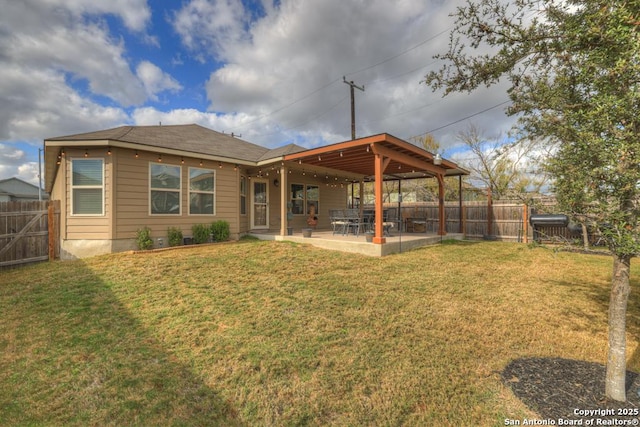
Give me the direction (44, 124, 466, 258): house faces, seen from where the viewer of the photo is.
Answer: facing away from the viewer and to the left of the viewer

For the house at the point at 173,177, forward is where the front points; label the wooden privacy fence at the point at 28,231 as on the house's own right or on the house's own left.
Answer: on the house's own left

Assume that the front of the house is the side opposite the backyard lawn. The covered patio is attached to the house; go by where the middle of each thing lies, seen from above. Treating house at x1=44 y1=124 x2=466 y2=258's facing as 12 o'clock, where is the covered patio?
The covered patio is roughly at 5 o'clock from the house.

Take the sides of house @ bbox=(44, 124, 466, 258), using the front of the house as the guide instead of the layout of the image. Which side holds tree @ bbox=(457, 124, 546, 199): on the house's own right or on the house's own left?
on the house's own right

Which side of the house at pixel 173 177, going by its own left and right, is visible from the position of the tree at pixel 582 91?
back
